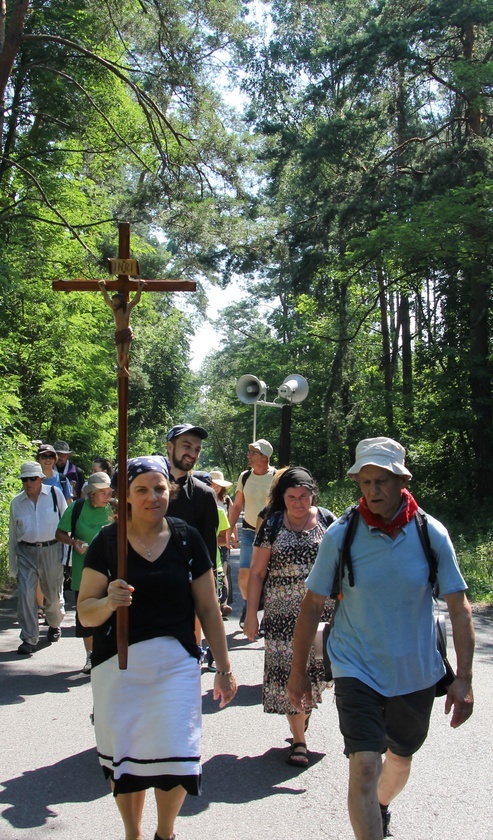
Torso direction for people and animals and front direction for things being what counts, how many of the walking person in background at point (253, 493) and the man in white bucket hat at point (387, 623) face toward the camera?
2

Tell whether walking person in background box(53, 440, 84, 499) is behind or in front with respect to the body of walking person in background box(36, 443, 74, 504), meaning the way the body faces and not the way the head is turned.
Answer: behind

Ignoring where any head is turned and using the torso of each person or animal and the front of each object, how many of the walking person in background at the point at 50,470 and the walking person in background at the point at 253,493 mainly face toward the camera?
2

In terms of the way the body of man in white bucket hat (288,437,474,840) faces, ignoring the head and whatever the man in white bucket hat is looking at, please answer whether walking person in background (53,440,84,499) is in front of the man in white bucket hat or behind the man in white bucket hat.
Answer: behind

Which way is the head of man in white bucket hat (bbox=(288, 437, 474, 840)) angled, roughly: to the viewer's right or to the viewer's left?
to the viewer's left

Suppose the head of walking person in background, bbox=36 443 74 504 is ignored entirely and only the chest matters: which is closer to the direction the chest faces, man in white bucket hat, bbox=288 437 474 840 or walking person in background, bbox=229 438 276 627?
the man in white bucket hat

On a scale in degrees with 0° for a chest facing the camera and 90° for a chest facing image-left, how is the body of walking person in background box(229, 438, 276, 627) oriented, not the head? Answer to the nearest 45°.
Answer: approximately 0°

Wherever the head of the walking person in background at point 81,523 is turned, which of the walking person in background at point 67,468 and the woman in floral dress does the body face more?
the woman in floral dress

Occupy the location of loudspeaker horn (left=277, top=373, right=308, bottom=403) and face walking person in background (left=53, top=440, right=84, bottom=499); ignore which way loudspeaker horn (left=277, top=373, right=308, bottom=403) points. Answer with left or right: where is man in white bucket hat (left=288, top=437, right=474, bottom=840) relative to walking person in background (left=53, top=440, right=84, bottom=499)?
left

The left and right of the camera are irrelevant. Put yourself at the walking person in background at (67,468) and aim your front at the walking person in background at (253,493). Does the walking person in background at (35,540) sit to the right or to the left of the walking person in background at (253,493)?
right

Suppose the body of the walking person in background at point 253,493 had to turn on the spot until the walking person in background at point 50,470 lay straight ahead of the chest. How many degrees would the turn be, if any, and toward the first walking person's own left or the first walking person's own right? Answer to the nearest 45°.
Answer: approximately 135° to the first walking person's own right

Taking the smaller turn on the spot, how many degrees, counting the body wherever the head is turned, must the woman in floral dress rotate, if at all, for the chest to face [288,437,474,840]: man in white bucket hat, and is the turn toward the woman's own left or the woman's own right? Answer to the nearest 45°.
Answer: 0° — they already face them
